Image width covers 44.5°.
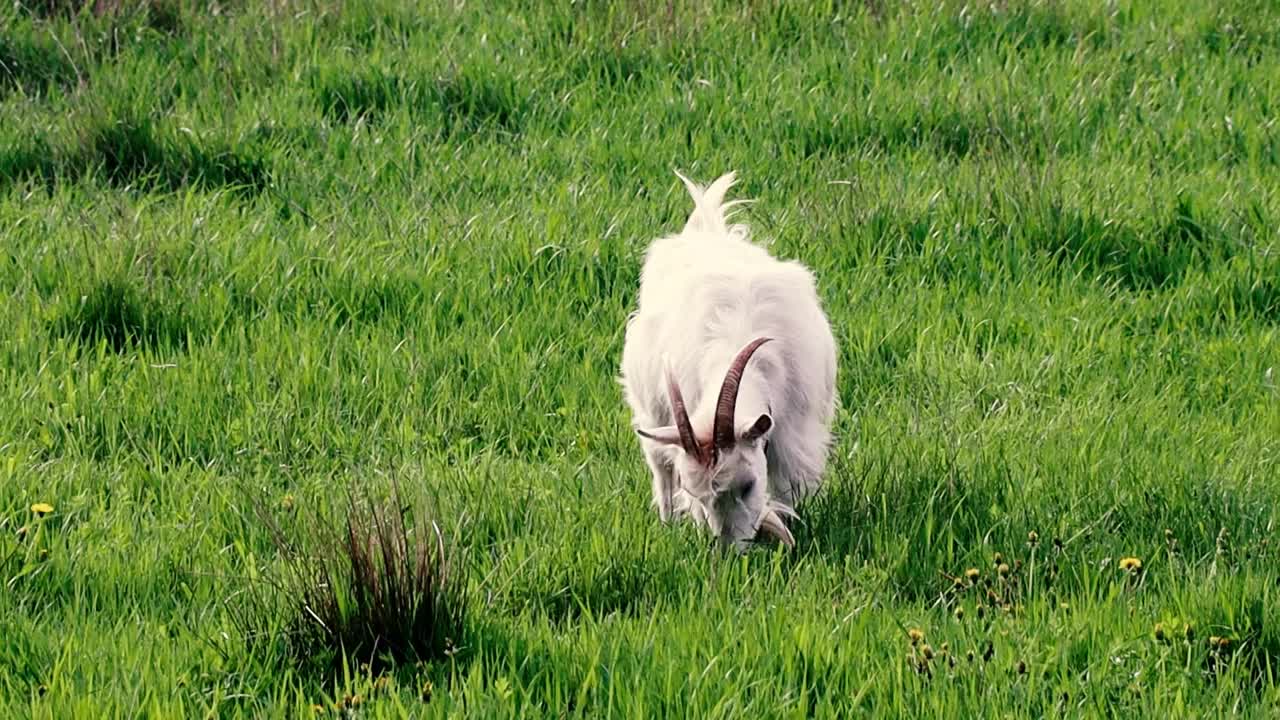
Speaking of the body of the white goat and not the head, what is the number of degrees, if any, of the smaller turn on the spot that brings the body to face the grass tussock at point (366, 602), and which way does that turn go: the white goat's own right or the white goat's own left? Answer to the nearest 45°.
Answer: approximately 45° to the white goat's own right

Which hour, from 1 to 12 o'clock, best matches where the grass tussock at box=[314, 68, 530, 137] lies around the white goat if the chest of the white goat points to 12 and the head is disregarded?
The grass tussock is roughly at 5 o'clock from the white goat.

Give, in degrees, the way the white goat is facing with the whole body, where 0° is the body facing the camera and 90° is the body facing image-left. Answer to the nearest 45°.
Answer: approximately 0°
